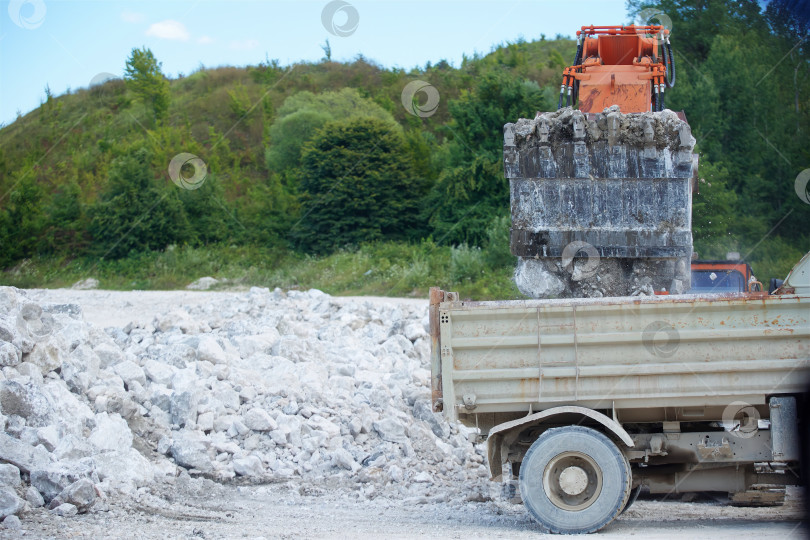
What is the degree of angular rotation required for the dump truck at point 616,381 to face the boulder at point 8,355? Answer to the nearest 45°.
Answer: approximately 180°

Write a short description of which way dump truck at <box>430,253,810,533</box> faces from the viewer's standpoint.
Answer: facing to the right of the viewer

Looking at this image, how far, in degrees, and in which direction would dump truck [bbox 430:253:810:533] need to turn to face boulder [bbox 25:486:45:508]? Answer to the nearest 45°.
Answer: approximately 180°

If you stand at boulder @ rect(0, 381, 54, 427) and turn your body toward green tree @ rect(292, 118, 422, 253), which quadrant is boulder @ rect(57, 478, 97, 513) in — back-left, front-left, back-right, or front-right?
back-right

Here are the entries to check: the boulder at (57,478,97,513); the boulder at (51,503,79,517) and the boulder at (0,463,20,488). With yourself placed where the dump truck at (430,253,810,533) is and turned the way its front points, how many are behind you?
3

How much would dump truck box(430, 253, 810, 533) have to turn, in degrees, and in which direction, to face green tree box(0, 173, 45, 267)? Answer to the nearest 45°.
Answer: approximately 135° to its left

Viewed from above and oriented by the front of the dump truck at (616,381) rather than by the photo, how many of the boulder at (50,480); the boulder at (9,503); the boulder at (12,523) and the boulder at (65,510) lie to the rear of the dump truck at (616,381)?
4

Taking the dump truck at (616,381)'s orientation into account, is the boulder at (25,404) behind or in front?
behind

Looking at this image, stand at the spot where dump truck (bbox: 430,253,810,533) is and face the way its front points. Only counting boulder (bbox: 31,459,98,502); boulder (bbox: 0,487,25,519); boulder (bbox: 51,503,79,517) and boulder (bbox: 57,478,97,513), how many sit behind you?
4

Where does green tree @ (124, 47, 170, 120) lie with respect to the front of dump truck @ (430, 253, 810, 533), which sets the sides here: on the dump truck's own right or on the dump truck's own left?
on the dump truck's own left

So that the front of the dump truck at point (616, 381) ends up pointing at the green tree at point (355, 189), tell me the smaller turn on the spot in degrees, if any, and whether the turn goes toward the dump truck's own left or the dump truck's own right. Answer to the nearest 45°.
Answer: approximately 90° to the dump truck's own left

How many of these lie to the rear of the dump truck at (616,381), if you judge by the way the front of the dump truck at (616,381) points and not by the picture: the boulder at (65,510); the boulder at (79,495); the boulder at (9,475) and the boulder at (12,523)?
4
